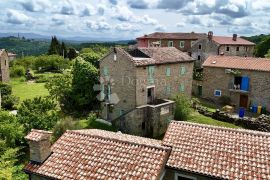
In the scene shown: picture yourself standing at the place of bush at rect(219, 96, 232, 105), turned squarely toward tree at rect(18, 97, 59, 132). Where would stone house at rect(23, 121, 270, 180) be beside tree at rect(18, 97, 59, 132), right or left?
left

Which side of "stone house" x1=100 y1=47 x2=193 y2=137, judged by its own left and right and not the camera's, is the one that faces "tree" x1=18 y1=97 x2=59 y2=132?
right

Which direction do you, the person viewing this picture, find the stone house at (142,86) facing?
facing the viewer and to the right of the viewer

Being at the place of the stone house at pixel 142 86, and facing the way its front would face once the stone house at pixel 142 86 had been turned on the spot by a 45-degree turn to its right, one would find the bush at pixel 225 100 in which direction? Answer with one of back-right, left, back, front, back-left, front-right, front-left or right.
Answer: back-left

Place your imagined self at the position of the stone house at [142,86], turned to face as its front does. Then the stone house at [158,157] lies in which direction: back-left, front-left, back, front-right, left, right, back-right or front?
front-right

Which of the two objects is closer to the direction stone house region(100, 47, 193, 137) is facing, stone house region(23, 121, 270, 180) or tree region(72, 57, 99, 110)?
the stone house

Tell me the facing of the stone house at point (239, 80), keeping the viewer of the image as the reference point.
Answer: facing the viewer

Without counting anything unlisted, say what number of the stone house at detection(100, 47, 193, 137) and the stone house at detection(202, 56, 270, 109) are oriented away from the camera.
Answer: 0

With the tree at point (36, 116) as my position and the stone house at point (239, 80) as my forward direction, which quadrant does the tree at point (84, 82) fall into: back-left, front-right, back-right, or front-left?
front-left

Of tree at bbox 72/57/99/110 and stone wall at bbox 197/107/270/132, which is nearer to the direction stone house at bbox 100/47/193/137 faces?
the stone wall

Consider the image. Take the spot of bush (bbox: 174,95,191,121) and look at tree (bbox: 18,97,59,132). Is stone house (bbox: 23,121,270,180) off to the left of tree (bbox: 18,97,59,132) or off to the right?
left

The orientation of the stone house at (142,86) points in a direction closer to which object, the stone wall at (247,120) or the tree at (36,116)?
the stone wall

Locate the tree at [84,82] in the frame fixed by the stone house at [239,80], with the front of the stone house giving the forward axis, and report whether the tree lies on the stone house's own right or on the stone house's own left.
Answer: on the stone house's own right

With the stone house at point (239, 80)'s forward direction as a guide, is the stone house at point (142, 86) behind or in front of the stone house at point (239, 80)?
in front

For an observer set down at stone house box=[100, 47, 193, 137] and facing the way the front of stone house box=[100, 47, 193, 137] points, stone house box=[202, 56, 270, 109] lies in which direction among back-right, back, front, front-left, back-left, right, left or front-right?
left

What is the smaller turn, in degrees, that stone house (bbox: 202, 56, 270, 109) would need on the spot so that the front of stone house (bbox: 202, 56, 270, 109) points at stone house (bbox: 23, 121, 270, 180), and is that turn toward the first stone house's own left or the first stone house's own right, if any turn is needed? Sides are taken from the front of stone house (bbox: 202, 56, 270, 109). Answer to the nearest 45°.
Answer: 0° — it already faces it
